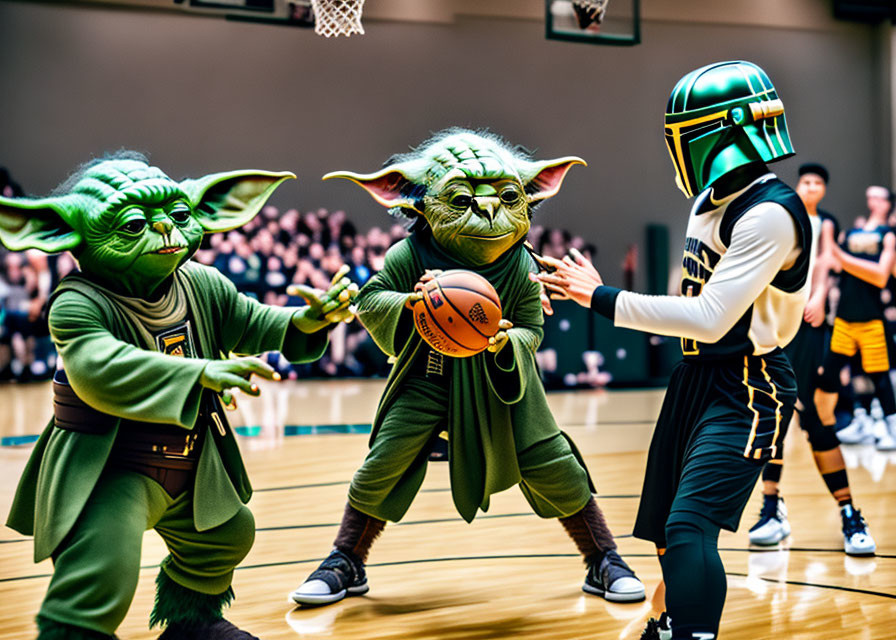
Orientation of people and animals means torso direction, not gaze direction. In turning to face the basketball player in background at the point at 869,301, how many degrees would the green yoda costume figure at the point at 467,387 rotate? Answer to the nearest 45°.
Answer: approximately 135° to its left

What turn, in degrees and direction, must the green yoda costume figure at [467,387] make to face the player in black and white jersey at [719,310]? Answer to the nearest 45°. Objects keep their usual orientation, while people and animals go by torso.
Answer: approximately 45° to its left

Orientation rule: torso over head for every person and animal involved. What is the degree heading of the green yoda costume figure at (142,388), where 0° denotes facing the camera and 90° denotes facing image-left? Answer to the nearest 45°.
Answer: approximately 315°

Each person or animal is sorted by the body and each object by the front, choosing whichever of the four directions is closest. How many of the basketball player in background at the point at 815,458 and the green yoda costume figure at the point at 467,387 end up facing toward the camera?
2

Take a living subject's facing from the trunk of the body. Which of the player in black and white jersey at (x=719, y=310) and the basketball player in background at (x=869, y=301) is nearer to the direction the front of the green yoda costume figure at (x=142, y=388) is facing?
the player in black and white jersey

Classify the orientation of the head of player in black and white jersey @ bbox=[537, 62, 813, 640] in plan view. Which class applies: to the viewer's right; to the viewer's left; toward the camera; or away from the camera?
to the viewer's left

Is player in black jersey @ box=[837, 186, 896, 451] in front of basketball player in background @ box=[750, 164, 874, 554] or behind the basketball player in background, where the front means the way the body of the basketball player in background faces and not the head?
behind

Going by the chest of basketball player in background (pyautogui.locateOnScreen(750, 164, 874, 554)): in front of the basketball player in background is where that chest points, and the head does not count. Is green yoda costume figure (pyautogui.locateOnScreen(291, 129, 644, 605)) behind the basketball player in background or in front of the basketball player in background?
in front

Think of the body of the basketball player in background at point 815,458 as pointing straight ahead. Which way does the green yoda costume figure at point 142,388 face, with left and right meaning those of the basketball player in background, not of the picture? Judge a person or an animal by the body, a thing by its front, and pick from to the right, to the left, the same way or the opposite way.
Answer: to the left

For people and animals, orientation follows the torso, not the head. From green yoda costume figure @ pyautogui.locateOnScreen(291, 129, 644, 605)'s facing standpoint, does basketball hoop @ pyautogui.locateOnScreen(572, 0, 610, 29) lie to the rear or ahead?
to the rear

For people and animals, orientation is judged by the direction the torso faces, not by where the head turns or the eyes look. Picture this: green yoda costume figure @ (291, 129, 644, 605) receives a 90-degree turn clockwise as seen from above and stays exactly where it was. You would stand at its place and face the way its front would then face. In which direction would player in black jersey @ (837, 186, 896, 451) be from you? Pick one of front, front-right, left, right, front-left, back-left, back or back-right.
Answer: back-right
